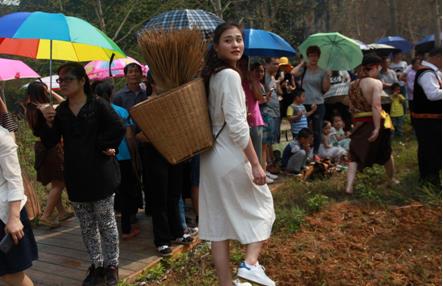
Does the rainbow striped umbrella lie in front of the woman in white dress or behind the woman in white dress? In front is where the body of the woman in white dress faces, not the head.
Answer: behind

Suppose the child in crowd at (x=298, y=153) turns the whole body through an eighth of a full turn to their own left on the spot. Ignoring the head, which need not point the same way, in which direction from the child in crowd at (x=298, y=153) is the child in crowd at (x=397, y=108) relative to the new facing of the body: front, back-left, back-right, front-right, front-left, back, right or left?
front

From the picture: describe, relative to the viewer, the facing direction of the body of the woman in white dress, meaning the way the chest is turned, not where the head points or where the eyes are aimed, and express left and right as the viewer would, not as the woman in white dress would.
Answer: facing to the right of the viewer

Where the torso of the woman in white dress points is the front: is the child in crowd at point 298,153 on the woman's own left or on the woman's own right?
on the woman's own left

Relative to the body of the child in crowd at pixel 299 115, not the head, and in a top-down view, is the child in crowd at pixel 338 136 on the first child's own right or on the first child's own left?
on the first child's own left

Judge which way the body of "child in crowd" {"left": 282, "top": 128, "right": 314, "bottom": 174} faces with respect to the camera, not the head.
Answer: to the viewer's right

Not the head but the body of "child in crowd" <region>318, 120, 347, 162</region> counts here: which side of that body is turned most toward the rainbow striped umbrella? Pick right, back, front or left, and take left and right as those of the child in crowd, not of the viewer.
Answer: right

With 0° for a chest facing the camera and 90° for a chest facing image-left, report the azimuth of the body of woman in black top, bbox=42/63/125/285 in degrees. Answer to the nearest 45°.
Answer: approximately 45°

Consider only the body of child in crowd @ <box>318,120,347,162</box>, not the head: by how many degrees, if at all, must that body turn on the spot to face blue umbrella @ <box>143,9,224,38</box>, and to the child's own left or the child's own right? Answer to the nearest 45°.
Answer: approximately 90° to the child's own right

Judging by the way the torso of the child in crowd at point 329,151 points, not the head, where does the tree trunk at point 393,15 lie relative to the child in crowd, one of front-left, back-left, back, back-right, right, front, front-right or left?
back-left

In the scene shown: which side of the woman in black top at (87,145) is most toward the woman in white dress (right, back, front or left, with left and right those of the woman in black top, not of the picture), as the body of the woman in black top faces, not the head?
left

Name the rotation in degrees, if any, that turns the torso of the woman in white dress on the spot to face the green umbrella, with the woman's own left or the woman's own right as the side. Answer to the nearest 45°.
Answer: approximately 90° to the woman's own left

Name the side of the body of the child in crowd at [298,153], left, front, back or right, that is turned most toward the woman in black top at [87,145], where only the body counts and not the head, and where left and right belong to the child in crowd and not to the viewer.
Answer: right

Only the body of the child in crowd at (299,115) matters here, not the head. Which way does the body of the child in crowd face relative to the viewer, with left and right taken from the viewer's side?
facing the viewer and to the right of the viewer
